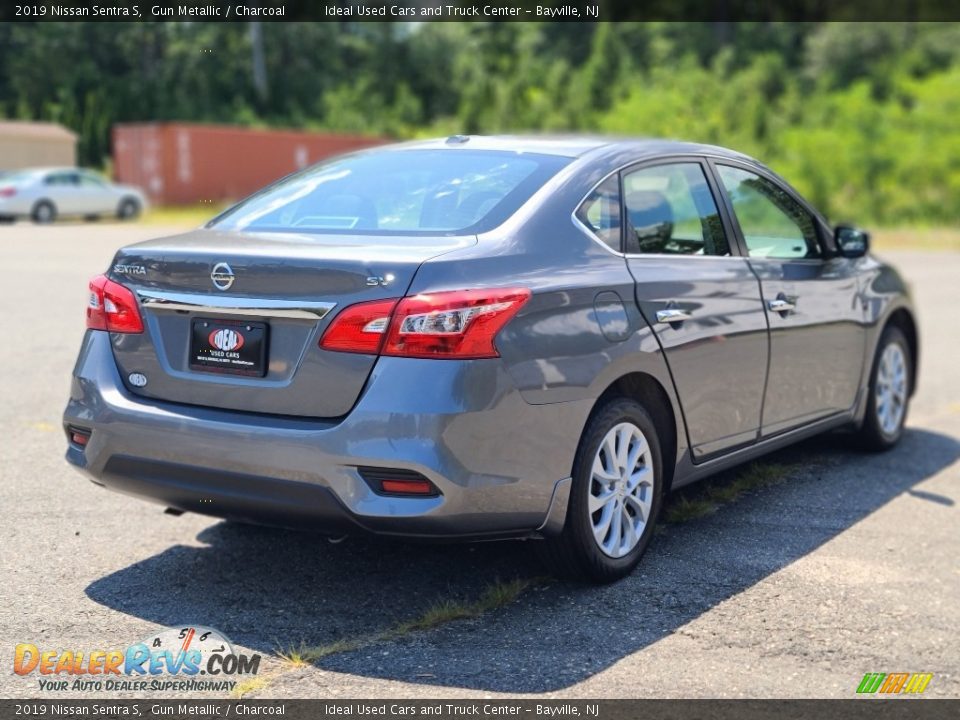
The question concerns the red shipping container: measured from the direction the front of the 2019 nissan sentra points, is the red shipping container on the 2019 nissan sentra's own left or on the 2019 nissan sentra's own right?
on the 2019 nissan sentra's own left

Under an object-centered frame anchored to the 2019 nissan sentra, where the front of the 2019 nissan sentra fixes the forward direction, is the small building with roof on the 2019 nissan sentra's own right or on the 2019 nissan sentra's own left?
on the 2019 nissan sentra's own left

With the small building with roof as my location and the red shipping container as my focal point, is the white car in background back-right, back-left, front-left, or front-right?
front-right

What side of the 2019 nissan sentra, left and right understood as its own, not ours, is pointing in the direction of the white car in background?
left

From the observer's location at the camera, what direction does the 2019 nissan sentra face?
facing away from the viewer and to the right of the viewer

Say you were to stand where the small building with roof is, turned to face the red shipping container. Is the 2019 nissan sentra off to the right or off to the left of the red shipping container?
right
